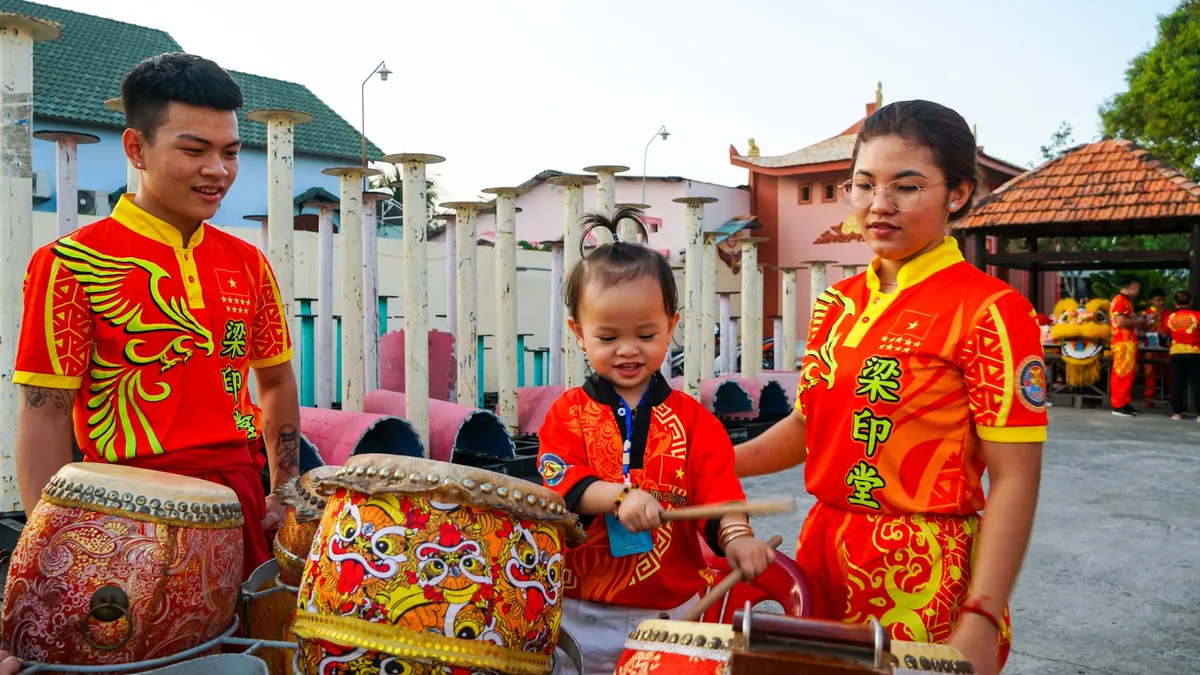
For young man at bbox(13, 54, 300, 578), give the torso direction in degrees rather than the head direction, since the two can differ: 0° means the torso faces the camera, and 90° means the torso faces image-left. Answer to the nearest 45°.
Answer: approximately 315°

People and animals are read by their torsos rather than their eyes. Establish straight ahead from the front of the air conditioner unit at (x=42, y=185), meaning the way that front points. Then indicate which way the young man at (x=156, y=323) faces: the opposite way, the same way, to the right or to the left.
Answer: the same way

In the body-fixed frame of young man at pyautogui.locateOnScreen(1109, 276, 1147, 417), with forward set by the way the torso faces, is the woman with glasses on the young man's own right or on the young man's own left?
on the young man's own right

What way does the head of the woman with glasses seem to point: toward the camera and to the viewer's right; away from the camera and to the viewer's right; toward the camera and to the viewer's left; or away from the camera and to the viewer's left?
toward the camera and to the viewer's left

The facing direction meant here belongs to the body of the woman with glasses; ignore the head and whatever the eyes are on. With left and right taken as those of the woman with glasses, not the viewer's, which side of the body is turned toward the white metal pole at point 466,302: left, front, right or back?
right

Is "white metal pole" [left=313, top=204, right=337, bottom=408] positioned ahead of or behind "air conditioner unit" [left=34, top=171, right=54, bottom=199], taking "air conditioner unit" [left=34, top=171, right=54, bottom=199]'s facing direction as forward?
ahead

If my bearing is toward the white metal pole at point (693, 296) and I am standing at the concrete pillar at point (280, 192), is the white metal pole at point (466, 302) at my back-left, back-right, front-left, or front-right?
front-left

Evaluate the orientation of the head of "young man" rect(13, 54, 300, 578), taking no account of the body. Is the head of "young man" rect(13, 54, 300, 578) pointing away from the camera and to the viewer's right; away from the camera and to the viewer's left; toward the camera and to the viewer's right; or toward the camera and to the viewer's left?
toward the camera and to the viewer's right
